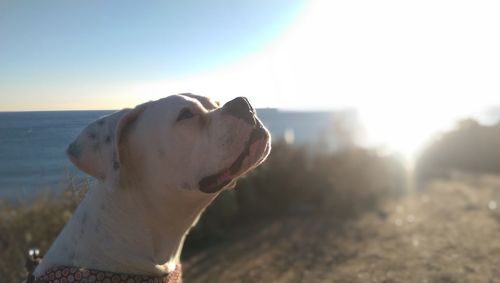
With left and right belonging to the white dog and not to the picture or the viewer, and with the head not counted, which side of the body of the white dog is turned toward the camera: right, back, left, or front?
right
